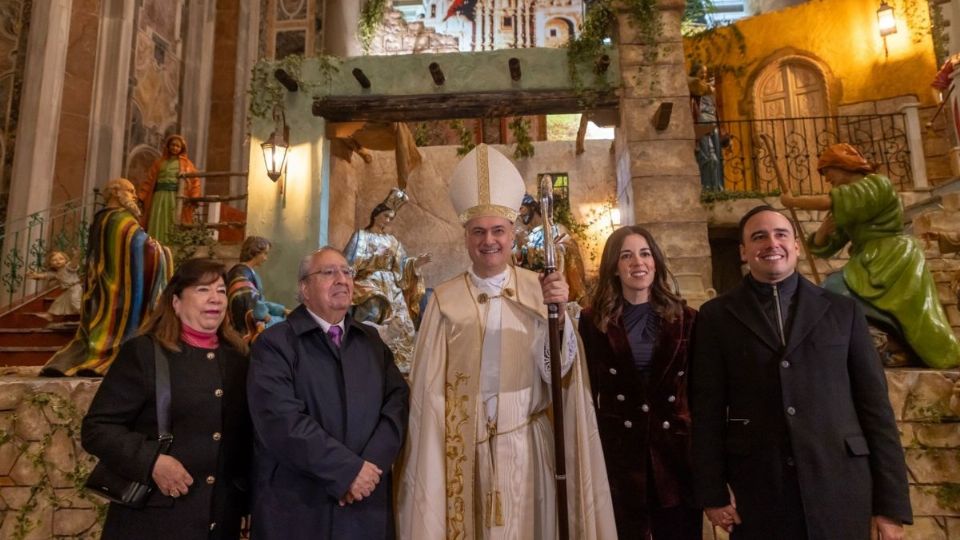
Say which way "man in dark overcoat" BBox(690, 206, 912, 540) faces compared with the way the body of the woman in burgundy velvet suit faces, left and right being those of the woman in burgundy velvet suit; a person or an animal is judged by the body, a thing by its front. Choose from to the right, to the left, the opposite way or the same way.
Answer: the same way

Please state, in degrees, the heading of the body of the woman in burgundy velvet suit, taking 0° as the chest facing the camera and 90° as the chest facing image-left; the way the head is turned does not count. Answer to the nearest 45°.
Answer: approximately 0°

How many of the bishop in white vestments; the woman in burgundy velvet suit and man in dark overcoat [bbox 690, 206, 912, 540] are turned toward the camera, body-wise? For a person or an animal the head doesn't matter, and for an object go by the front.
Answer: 3

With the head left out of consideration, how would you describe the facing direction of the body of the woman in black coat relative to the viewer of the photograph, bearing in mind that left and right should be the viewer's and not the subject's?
facing the viewer and to the right of the viewer

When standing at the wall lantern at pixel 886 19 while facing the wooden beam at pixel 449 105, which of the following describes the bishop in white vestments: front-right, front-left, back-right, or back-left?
front-left

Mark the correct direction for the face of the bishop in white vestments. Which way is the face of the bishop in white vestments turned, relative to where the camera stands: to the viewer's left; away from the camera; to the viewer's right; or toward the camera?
toward the camera

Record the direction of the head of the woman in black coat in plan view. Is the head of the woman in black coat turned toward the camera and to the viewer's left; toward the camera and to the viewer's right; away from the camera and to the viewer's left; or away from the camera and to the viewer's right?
toward the camera and to the viewer's right

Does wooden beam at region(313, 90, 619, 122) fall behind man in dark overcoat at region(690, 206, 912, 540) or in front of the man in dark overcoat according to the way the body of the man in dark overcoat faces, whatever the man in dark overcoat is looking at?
behind

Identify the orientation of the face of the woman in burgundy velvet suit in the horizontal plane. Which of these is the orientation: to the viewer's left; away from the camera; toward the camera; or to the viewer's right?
toward the camera

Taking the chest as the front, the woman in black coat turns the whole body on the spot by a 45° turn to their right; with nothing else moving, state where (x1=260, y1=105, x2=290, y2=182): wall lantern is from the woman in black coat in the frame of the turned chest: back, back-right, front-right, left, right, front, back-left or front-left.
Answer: back

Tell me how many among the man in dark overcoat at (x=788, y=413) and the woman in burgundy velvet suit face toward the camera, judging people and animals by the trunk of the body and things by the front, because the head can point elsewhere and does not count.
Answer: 2

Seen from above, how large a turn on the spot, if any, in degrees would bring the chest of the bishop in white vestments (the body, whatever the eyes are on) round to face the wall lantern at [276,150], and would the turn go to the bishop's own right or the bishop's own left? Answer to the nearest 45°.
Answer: approximately 135° to the bishop's own right

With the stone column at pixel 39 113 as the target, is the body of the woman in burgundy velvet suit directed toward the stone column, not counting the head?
no

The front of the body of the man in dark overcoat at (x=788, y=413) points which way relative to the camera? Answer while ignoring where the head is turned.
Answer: toward the camera

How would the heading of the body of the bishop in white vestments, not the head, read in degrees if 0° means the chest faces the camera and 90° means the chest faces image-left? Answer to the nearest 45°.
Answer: approximately 0°

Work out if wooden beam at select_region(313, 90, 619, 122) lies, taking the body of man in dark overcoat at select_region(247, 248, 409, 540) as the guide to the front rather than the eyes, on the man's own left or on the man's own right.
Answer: on the man's own left
